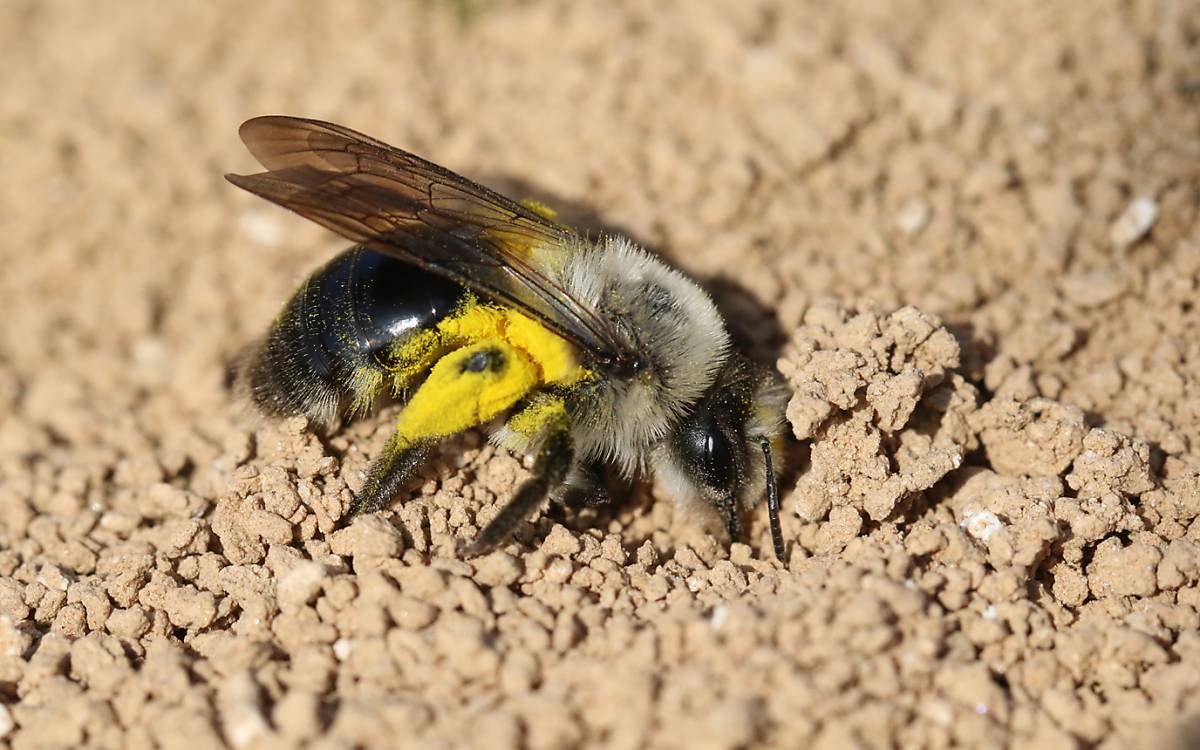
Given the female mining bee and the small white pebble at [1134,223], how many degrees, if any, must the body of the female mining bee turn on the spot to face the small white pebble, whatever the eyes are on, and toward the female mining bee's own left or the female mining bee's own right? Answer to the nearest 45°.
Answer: approximately 45° to the female mining bee's own left

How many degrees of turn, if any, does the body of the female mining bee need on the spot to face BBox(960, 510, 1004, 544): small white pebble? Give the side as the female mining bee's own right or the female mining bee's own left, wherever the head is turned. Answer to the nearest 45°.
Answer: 0° — it already faces it

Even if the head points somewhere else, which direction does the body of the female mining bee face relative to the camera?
to the viewer's right
